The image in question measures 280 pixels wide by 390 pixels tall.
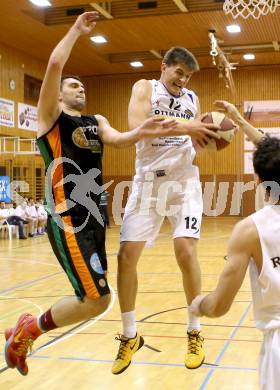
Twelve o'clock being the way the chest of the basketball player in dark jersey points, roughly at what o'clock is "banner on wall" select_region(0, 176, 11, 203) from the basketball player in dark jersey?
The banner on wall is roughly at 7 o'clock from the basketball player in dark jersey.

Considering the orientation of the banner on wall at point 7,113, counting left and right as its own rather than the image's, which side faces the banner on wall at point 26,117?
left

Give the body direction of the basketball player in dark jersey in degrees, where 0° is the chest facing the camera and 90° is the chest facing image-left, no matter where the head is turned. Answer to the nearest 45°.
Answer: approximately 315°

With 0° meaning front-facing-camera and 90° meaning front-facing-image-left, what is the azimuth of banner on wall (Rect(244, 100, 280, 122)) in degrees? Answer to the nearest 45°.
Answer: approximately 0°

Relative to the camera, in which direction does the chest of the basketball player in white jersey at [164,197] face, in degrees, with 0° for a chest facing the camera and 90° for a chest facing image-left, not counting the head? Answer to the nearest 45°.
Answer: approximately 0°

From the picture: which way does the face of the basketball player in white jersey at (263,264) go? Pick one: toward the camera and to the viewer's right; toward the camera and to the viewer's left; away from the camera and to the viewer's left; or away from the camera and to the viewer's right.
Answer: away from the camera and to the viewer's left

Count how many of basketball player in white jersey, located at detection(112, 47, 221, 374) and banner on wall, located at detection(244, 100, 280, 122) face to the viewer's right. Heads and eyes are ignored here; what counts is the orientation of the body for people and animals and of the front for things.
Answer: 0
